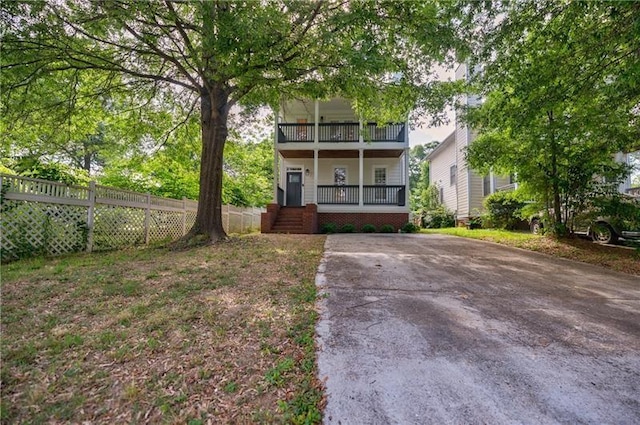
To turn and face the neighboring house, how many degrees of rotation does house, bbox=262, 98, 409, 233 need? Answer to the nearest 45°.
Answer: approximately 135° to its left

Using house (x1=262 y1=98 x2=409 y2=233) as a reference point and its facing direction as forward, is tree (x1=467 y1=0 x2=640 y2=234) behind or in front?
in front

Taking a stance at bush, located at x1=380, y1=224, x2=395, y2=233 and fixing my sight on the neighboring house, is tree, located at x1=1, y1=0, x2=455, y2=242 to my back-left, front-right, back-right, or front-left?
back-right

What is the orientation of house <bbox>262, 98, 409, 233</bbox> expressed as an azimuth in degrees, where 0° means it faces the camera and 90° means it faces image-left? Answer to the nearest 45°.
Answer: approximately 0°

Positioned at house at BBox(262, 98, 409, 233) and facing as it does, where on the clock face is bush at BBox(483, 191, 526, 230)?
The bush is roughly at 9 o'clock from the house.
